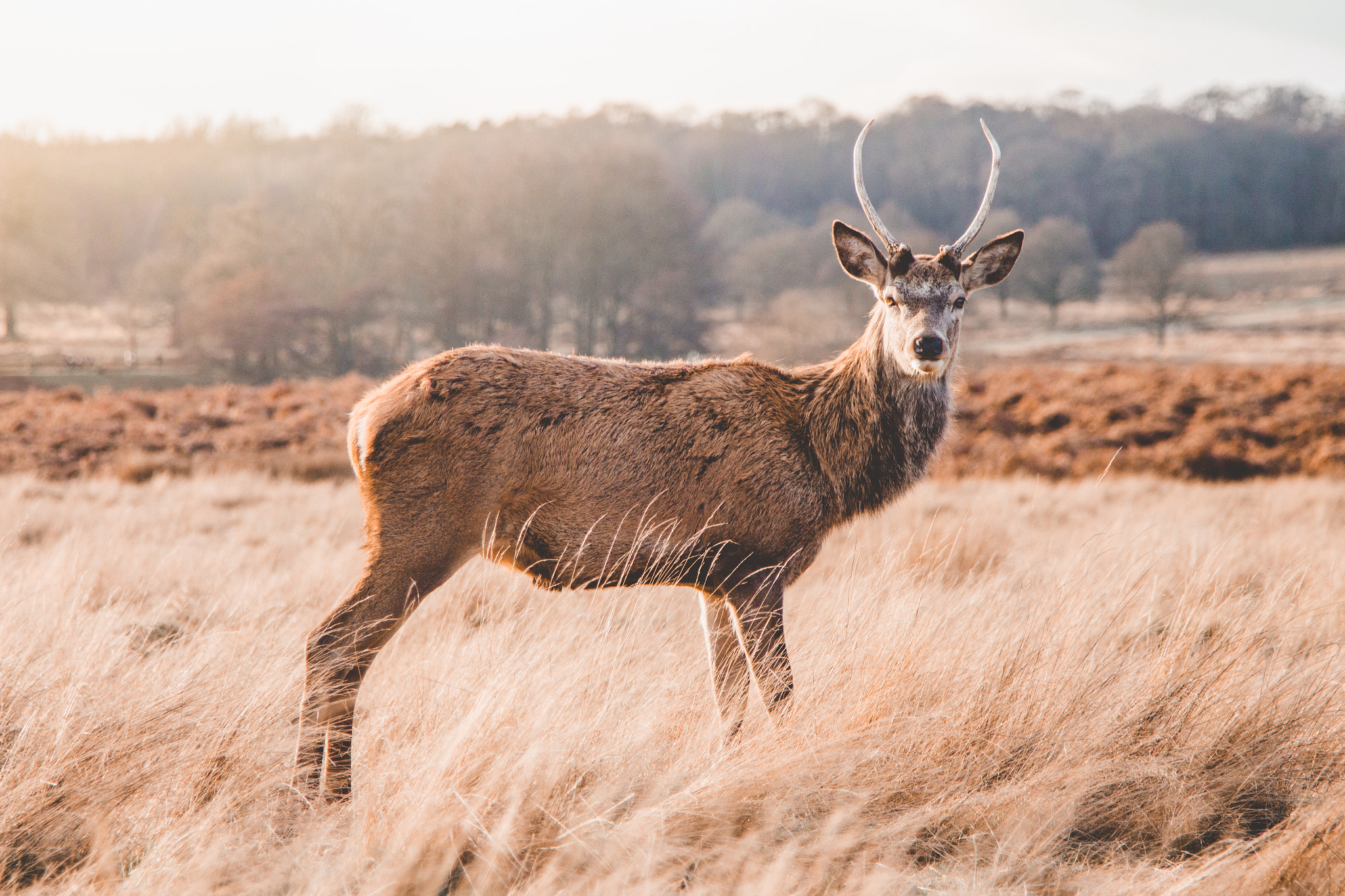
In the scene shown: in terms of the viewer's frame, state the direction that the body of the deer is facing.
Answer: to the viewer's right
